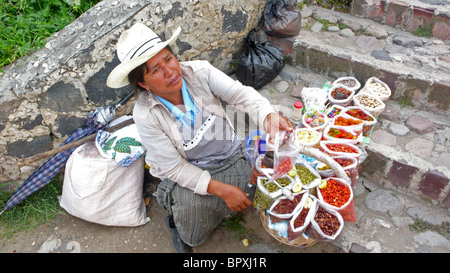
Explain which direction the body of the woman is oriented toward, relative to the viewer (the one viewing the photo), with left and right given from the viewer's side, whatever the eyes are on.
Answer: facing the viewer and to the right of the viewer

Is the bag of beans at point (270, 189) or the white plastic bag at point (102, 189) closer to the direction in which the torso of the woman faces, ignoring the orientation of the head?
the bag of beans

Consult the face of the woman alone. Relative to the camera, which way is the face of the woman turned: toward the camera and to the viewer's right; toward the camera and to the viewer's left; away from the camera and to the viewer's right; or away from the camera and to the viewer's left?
toward the camera and to the viewer's right

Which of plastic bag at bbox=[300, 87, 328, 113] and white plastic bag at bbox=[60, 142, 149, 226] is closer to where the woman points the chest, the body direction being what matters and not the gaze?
the plastic bag

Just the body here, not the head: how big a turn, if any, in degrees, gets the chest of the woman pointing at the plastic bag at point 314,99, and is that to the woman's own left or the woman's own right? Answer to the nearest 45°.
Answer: approximately 90° to the woman's own left

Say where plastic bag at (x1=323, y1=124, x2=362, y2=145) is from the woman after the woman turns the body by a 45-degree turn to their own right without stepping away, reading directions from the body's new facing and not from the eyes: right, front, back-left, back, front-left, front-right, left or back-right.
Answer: left

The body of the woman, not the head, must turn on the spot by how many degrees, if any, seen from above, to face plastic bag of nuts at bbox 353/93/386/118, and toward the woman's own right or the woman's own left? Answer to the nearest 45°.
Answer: approximately 45° to the woman's own left

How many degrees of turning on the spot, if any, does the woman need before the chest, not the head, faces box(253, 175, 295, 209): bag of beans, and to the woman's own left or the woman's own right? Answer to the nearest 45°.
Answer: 0° — they already face it

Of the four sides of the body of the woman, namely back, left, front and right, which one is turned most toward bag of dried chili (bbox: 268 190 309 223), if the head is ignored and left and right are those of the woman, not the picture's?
front

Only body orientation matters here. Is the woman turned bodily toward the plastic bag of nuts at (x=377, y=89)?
no

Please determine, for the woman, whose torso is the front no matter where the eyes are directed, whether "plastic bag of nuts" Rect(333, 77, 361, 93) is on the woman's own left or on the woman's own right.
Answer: on the woman's own left

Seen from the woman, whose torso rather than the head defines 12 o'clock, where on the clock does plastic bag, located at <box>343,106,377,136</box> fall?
The plastic bag is roughly at 10 o'clock from the woman.

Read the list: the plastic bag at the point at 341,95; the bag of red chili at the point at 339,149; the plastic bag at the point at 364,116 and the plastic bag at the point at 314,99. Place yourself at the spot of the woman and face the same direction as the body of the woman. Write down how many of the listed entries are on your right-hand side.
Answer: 0

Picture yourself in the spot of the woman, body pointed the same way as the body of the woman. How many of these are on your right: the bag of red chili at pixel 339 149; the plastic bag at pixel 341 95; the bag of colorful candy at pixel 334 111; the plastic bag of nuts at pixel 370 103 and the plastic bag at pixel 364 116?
0

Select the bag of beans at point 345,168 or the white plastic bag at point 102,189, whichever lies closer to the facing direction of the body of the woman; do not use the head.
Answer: the bag of beans

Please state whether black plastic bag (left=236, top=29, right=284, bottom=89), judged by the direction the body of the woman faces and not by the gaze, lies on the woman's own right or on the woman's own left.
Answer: on the woman's own left

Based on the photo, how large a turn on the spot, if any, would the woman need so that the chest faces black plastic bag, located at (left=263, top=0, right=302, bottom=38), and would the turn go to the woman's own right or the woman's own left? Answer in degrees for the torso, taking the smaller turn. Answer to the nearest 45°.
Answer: approximately 90° to the woman's own left

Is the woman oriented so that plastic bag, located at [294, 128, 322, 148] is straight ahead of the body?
no

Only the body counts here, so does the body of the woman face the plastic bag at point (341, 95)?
no

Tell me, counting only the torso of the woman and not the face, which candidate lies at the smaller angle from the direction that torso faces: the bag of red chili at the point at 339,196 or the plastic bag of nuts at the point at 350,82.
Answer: the bag of red chili
